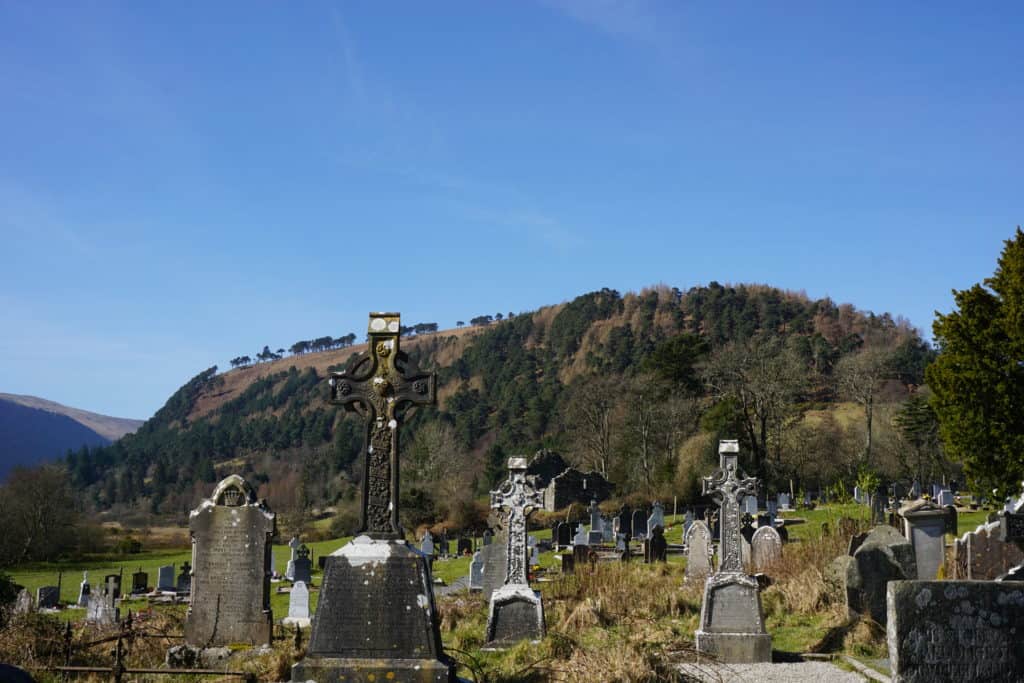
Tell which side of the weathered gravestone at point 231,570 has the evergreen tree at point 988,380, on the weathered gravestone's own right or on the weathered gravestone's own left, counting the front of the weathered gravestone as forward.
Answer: on the weathered gravestone's own left

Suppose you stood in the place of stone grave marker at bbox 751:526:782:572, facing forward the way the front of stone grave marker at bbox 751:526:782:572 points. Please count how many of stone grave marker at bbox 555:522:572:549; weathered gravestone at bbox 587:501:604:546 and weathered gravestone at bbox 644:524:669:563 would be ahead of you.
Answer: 0

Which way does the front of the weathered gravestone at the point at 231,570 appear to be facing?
toward the camera

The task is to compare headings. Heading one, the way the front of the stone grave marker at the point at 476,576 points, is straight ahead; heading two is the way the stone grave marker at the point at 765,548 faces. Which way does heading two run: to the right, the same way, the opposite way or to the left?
the same way

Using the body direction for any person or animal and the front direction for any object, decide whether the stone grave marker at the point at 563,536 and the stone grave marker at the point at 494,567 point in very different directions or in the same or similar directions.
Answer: same or similar directions

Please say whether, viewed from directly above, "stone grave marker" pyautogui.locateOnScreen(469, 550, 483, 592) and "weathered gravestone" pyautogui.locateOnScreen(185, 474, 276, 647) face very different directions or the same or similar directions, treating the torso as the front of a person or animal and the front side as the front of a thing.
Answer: same or similar directions

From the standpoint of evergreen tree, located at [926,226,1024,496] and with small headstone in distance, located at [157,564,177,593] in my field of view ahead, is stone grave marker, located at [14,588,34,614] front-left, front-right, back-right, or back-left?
front-left

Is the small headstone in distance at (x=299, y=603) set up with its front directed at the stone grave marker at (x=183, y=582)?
no

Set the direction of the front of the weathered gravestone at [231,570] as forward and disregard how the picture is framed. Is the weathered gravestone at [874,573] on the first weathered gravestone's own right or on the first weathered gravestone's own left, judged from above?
on the first weathered gravestone's own left

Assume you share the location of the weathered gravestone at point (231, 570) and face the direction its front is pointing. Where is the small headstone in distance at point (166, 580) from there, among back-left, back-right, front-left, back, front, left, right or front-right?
back

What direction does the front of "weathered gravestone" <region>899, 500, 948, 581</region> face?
toward the camera

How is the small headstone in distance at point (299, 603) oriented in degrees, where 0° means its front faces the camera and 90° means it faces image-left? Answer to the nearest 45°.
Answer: approximately 0°

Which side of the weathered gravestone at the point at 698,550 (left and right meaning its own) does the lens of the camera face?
front

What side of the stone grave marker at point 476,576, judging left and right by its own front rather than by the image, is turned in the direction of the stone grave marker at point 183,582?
right

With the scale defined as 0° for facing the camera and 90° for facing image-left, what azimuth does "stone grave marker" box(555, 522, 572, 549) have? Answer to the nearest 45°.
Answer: approximately 0°

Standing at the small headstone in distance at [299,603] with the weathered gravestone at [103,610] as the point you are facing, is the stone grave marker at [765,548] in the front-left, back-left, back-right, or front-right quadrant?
back-right

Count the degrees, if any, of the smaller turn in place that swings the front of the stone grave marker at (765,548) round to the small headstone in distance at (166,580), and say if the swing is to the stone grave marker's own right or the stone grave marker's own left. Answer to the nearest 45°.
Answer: approximately 90° to the stone grave marker's own right

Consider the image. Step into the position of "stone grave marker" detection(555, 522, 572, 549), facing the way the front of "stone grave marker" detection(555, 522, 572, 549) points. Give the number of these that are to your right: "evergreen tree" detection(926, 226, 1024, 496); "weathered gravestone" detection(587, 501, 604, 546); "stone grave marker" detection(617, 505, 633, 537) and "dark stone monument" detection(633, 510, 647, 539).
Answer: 0
